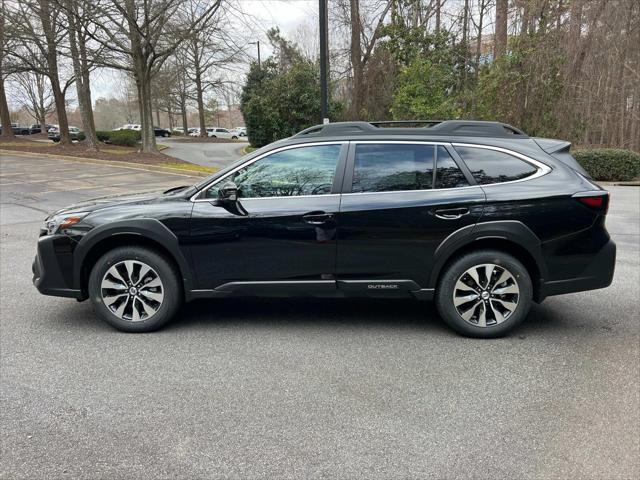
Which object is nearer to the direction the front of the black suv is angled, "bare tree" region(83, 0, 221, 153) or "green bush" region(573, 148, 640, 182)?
the bare tree

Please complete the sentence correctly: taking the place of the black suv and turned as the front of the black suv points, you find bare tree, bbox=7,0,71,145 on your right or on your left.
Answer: on your right

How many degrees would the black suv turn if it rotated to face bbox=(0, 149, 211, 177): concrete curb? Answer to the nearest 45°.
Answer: approximately 45° to its right

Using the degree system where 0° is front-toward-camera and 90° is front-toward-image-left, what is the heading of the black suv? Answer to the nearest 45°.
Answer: approximately 90°

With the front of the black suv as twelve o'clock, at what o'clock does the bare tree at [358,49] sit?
The bare tree is roughly at 3 o'clock from the black suv.

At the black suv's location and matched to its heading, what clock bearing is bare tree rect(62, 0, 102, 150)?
The bare tree is roughly at 2 o'clock from the black suv.

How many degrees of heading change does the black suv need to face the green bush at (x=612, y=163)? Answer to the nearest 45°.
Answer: approximately 135° to its right
